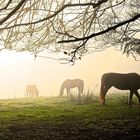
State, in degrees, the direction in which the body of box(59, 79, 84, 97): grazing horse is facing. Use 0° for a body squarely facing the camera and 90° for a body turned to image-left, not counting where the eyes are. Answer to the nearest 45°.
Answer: approximately 90°

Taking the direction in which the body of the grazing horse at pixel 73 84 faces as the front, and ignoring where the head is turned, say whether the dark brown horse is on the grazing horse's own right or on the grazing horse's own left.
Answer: on the grazing horse's own left
